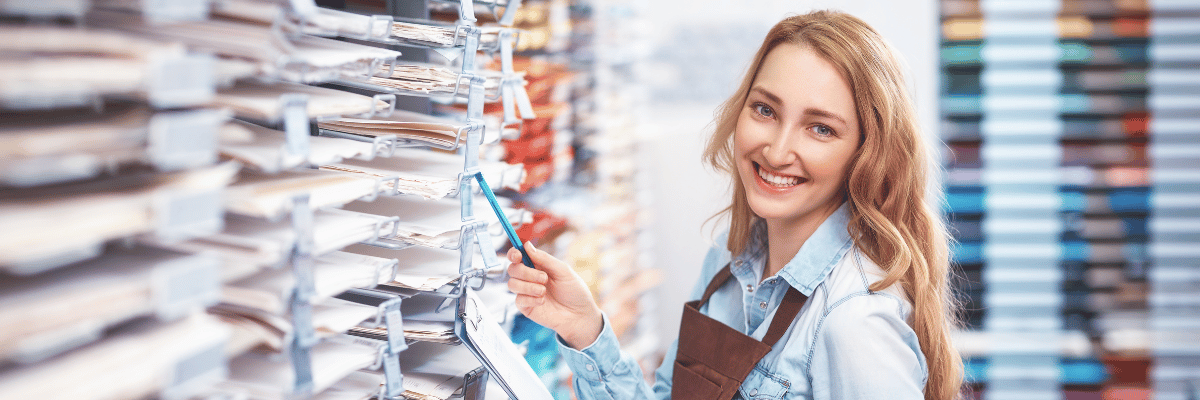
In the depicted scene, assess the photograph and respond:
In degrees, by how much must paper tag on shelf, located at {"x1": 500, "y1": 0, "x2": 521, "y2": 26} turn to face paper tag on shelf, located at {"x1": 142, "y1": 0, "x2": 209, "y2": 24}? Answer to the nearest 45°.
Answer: approximately 90° to its right

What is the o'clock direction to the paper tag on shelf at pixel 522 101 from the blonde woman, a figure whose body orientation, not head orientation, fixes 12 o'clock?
The paper tag on shelf is roughly at 1 o'clock from the blonde woman.

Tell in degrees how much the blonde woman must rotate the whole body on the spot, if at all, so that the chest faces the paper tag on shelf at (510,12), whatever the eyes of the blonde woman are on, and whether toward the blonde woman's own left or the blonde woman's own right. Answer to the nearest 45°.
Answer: approximately 45° to the blonde woman's own right

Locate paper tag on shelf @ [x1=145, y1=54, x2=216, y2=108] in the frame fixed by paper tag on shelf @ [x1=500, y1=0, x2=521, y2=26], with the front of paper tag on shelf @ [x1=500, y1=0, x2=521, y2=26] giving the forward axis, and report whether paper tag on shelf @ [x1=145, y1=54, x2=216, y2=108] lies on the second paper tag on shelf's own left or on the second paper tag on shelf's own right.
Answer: on the second paper tag on shelf's own right

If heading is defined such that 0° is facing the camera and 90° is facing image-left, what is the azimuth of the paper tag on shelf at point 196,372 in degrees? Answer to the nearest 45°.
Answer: approximately 315°

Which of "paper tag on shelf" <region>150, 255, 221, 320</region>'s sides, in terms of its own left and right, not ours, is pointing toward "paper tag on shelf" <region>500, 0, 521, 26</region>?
left

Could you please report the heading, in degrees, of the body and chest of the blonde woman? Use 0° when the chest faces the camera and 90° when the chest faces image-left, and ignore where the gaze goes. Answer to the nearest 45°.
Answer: approximately 45°

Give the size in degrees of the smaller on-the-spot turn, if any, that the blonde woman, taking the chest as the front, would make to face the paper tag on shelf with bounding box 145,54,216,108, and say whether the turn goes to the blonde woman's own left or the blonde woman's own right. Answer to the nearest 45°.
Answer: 0° — they already face it
